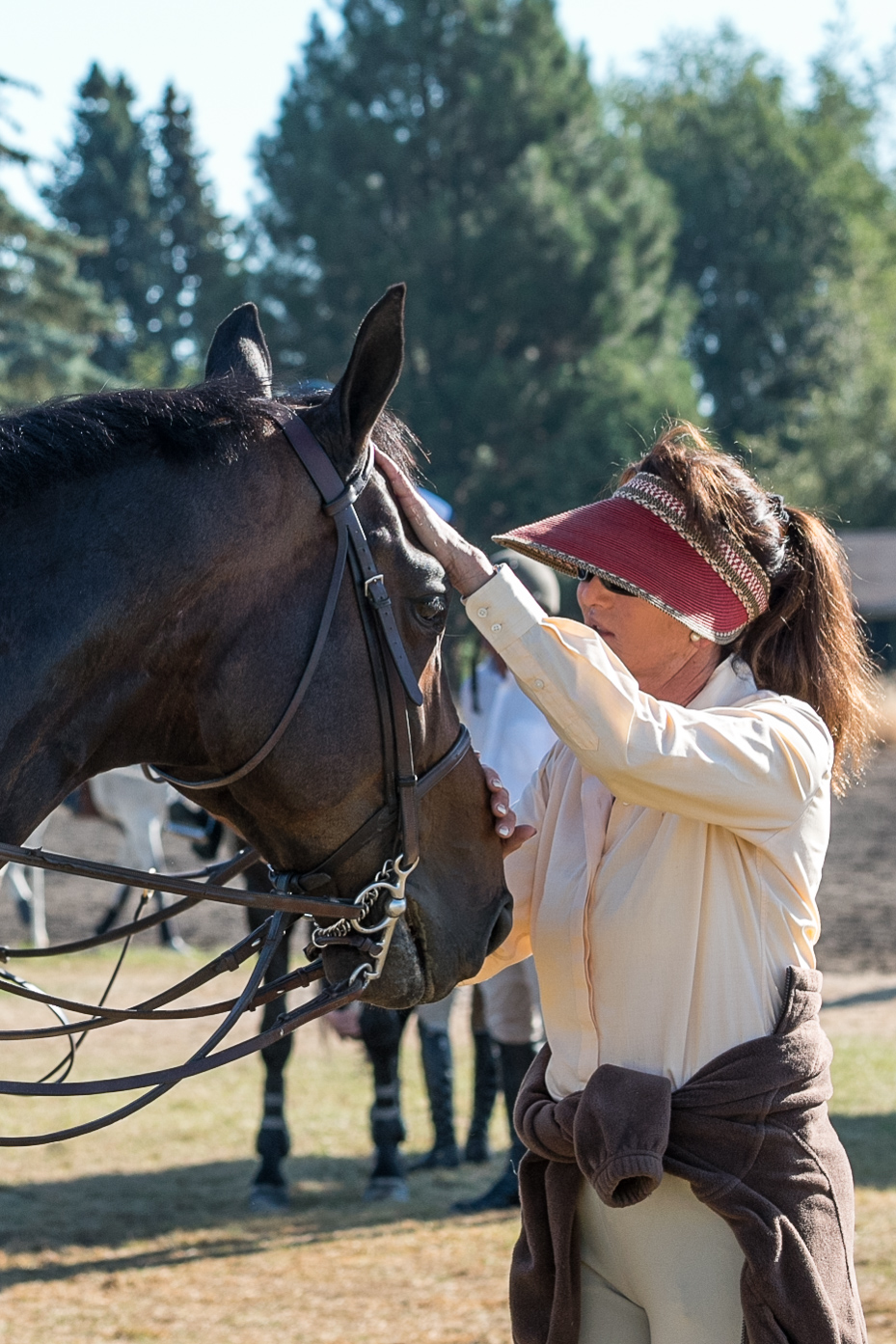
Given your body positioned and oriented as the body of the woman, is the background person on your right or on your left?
on your right

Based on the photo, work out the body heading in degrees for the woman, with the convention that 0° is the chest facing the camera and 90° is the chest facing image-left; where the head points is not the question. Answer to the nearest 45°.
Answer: approximately 45°

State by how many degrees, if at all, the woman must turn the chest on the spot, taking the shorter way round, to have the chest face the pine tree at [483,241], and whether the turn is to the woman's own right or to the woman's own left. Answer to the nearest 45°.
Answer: approximately 135° to the woman's own right

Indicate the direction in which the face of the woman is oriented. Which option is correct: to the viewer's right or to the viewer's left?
to the viewer's left
